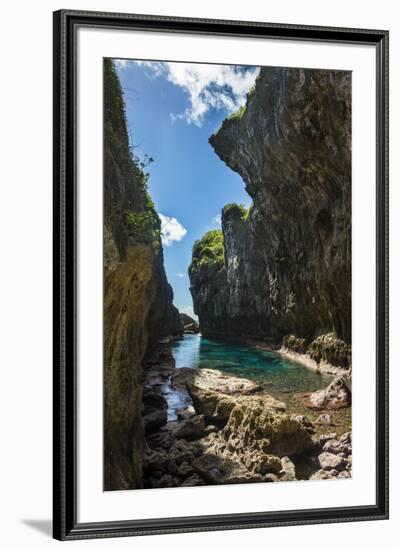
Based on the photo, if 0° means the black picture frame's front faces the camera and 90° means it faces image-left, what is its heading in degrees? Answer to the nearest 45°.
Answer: approximately 315°

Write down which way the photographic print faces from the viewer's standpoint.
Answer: facing the viewer and to the right of the viewer
